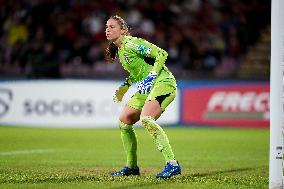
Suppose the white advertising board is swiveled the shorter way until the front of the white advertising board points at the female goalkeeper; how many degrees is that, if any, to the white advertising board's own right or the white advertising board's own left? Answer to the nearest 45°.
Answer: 0° — it already faces them

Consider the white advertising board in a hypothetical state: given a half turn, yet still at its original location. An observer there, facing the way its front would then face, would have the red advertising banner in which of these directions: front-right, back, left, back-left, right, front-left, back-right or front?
right

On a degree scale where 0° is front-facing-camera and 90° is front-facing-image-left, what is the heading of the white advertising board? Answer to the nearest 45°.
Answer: approximately 0°
